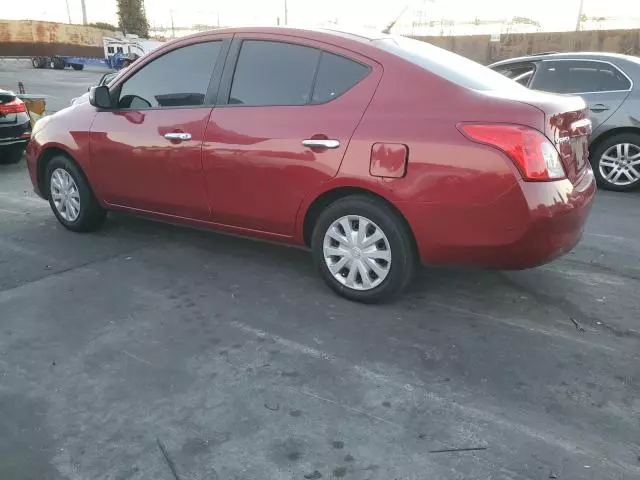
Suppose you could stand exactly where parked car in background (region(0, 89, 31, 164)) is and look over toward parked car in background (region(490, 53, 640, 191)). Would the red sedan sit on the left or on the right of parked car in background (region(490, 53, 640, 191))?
right

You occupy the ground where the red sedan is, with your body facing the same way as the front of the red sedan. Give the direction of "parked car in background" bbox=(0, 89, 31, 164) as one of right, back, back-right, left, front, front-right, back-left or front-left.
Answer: front

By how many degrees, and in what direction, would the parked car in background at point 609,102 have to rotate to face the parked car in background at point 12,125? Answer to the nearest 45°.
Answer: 0° — it already faces it

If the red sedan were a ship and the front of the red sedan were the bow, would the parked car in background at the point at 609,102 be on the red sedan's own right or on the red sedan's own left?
on the red sedan's own right

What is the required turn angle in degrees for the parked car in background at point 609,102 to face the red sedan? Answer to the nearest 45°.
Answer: approximately 90° to its left

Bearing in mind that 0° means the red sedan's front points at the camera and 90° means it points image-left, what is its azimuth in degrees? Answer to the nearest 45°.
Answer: approximately 135°

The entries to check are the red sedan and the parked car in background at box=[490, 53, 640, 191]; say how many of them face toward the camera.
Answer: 0

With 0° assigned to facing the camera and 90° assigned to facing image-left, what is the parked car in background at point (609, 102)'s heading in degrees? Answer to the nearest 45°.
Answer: approximately 90°
